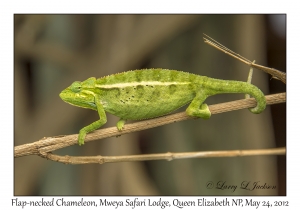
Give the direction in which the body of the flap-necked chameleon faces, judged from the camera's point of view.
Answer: to the viewer's left
